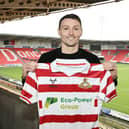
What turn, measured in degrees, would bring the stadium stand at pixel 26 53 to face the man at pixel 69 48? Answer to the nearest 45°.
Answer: approximately 45° to its right

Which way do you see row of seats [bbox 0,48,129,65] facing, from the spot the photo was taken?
facing the viewer and to the right of the viewer

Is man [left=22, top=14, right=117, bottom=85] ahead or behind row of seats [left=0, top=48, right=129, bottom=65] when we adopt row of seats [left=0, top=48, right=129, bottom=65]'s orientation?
ahead

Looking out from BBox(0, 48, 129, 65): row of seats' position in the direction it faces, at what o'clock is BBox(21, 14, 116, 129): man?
The man is roughly at 1 o'clock from the row of seats.

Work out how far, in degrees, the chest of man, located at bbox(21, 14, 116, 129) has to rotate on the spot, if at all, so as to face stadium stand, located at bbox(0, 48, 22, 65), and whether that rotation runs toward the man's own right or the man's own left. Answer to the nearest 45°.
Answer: approximately 180°

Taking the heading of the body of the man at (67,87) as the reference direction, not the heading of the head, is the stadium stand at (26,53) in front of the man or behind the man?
behind

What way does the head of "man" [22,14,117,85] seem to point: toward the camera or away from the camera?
toward the camera

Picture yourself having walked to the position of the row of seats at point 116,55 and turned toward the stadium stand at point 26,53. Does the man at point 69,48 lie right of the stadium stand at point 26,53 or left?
left

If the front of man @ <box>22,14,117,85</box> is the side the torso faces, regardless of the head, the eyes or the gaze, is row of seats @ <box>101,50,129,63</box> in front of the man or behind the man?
behind

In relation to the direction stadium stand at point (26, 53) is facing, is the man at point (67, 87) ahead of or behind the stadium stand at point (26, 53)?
ahead

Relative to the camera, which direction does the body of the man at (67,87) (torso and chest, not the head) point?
toward the camera

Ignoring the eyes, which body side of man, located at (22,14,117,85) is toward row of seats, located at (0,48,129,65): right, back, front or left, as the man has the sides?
back
